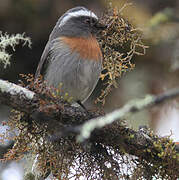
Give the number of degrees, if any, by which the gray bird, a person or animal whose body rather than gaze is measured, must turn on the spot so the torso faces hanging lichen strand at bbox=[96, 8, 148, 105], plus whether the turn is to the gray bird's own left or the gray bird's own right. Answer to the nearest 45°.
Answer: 0° — it already faces it

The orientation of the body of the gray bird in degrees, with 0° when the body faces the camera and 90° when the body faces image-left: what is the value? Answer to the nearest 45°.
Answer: approximately 315°
